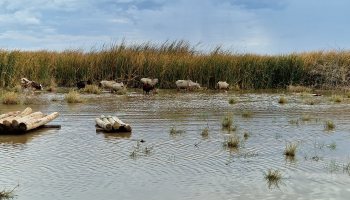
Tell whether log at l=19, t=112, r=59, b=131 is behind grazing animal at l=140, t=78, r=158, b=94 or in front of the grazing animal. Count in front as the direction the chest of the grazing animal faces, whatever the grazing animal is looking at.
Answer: in front

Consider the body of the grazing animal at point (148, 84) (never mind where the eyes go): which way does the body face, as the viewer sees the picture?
toward the camera

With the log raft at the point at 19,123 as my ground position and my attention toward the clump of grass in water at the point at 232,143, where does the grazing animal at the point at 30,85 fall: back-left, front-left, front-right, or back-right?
back-left

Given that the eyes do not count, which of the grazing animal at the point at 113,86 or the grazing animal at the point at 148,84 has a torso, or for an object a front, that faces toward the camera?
the grazing animal at the point at 148,84

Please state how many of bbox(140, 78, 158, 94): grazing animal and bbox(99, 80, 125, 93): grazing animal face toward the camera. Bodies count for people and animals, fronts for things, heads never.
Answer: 1

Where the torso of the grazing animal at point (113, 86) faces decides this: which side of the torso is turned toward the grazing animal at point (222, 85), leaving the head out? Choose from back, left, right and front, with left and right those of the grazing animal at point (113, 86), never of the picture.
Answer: front

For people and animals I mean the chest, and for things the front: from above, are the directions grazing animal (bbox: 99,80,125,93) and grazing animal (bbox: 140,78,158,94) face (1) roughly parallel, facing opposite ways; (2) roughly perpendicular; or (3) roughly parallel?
roughly perpendicular
